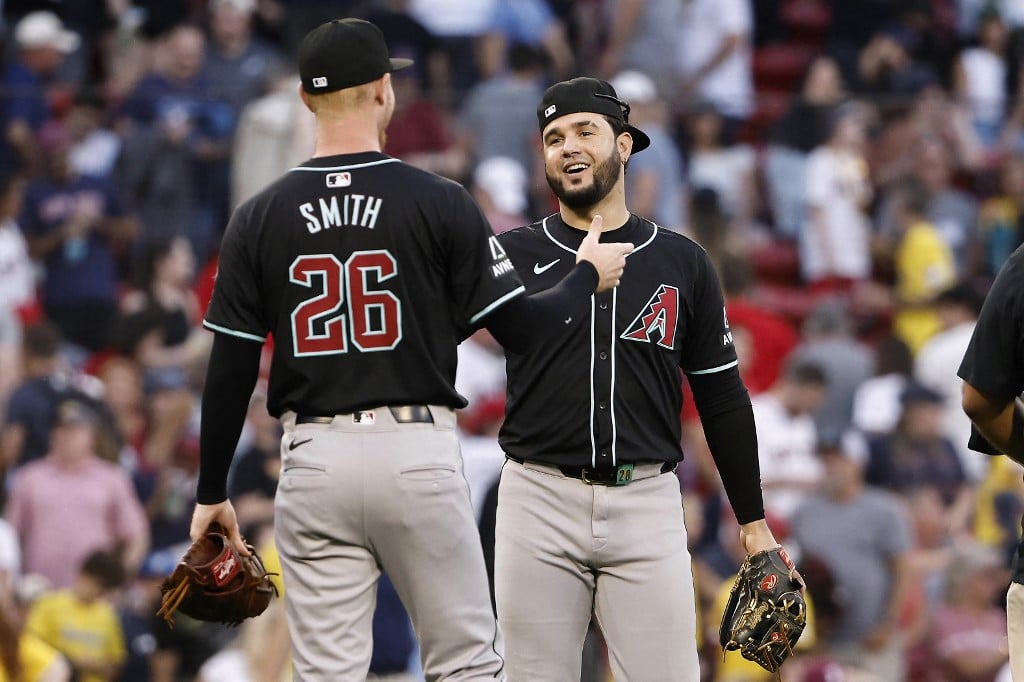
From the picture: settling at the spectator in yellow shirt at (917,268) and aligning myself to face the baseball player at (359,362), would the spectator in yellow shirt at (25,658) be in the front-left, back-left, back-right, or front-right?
front-right

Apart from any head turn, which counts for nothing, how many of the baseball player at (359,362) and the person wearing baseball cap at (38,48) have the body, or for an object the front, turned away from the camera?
1

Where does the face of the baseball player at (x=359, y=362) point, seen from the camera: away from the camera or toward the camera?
away from the camera

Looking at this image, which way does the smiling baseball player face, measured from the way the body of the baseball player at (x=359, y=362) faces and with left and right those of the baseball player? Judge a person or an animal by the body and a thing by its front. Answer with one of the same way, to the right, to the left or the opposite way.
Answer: the opposite way

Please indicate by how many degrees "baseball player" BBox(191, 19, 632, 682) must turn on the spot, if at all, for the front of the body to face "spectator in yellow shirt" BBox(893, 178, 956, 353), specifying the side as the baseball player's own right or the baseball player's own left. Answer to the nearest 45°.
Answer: approximately 45° to the baseball player's own right

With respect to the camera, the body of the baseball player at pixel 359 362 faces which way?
away from the camera

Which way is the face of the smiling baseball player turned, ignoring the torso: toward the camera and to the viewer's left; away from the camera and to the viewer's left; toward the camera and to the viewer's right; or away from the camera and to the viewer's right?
toward the camera and to the viewer's left

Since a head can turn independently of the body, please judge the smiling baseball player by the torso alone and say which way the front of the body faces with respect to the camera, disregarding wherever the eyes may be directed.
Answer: toward the camera

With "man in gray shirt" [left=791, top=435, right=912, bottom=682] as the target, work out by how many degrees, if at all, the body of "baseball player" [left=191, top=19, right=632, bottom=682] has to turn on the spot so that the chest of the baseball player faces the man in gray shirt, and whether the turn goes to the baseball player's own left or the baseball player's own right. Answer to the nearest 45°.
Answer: approximately 45° to the baseball player's own right

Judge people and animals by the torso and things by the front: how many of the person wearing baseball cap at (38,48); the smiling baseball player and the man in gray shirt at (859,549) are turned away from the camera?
0

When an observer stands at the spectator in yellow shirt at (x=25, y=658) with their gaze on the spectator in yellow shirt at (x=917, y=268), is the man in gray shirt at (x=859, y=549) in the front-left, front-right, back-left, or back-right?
front-right
